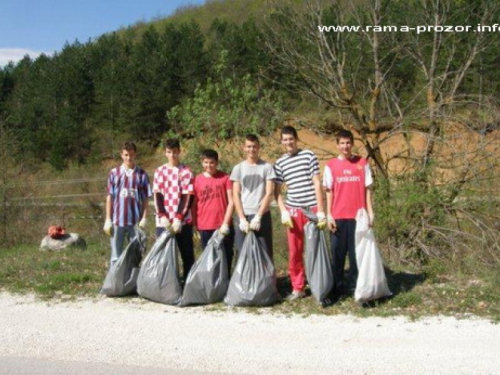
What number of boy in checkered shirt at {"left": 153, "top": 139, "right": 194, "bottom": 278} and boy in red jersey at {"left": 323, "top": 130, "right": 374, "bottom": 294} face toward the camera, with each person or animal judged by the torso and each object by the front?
2

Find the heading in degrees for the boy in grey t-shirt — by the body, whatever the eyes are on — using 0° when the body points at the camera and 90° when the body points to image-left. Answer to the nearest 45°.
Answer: approximately 0°

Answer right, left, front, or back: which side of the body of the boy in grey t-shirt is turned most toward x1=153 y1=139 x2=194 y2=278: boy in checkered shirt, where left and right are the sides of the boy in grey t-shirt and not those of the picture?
right

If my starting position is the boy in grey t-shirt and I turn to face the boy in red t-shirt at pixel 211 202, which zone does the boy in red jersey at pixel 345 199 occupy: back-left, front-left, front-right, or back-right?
back-right

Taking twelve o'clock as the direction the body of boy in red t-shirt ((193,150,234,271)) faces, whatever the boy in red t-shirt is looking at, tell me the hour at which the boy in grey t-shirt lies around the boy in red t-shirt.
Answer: The boy in grey t-shirt is roughly at 10 o'clock from the boy in red t-shirt.

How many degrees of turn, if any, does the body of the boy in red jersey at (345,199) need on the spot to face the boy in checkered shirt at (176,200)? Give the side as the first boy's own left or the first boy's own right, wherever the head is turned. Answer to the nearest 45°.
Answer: approximately 90° to the first boy's own right

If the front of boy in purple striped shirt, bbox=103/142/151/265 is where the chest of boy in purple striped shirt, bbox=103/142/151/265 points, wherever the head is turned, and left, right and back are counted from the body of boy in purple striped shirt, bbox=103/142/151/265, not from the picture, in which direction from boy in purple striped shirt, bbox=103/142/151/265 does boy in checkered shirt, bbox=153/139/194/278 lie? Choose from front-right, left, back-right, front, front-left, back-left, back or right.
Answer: front-left

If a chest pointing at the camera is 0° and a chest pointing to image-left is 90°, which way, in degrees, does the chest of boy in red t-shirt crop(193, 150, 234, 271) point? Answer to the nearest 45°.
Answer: approximately 0°
